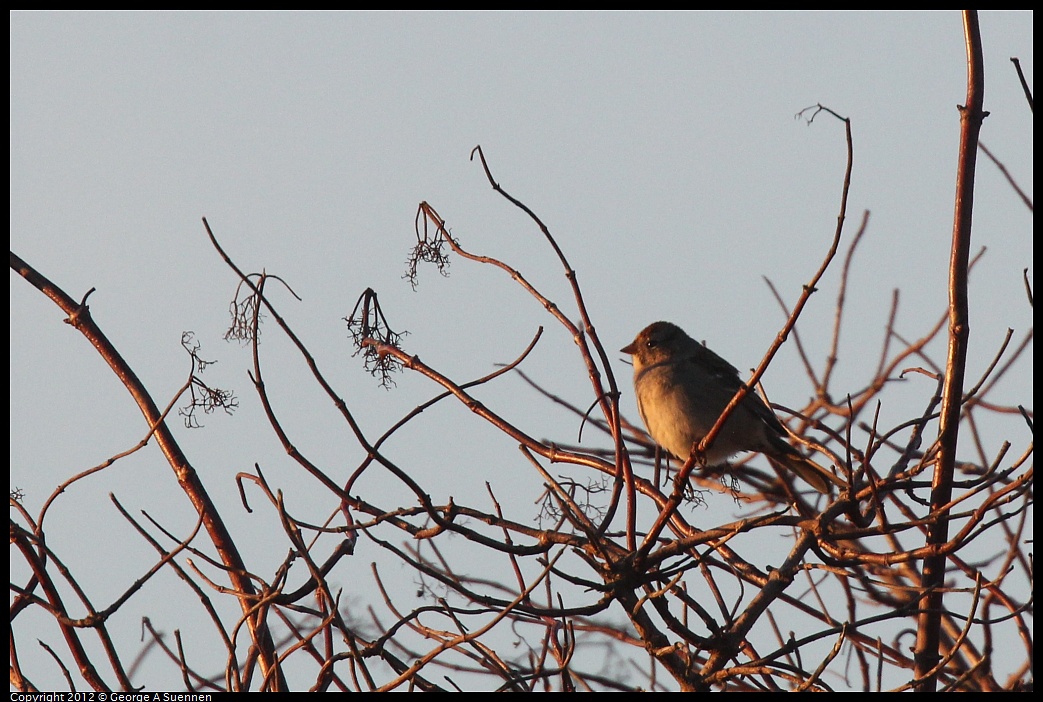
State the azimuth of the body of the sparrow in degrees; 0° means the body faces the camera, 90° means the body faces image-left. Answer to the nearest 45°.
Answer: approximately 90°
